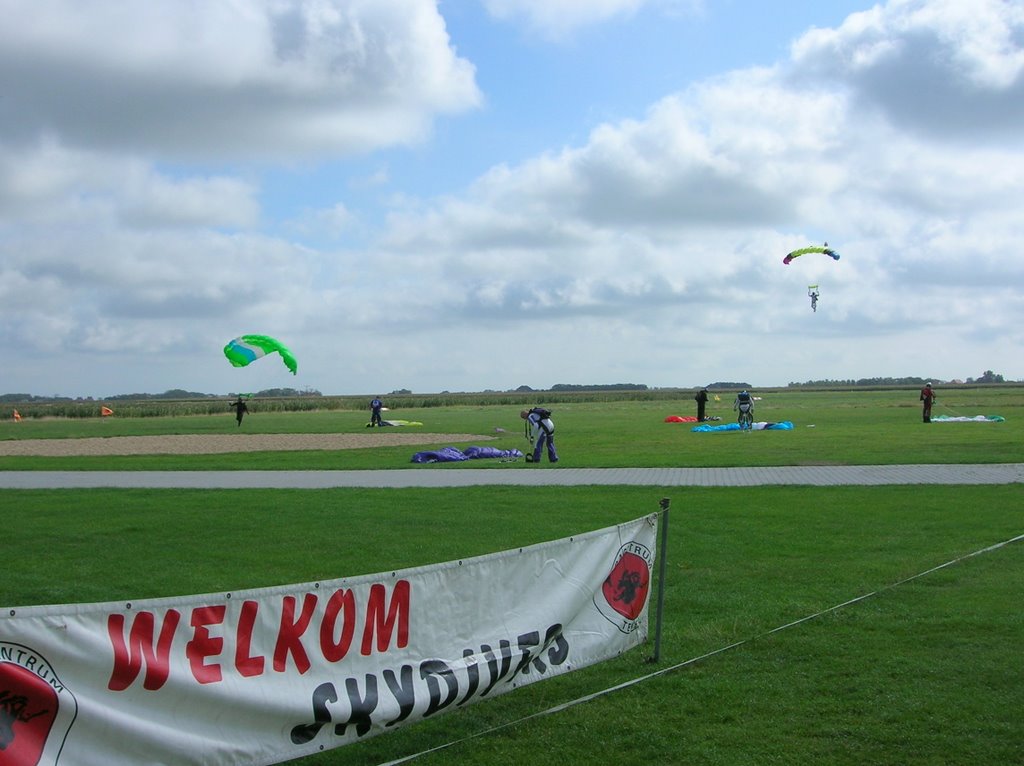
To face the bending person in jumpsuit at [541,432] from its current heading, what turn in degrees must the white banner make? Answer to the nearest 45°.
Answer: approximately 135° to its left

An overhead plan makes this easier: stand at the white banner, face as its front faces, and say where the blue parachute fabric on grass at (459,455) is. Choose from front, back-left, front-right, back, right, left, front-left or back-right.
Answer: back-left

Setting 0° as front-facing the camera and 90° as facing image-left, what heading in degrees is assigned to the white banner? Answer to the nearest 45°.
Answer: approximately 315°

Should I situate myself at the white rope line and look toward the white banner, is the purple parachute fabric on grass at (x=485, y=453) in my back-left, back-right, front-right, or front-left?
back-right

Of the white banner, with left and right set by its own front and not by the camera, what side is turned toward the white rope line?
left

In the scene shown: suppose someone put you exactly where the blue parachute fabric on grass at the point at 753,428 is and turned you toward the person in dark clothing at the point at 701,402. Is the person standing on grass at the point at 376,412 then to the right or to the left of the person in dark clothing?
left

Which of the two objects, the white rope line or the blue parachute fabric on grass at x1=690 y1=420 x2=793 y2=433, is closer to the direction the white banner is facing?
the white rope line

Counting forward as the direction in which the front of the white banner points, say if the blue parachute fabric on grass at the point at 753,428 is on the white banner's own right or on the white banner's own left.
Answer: on the white banner's own left
